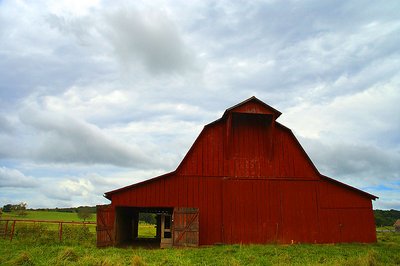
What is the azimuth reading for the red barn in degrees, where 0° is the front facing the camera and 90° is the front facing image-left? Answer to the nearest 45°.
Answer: approximately 0°

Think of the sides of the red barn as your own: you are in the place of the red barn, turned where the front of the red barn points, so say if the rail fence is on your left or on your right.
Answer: on your right
